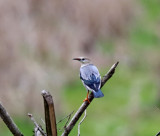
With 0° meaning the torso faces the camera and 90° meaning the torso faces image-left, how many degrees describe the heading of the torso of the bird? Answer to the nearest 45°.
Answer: approximately 135°

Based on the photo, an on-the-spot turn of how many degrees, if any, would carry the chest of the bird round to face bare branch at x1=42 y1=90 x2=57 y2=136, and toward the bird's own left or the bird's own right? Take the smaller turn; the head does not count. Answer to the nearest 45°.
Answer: approximately 135° to the bird's own left
